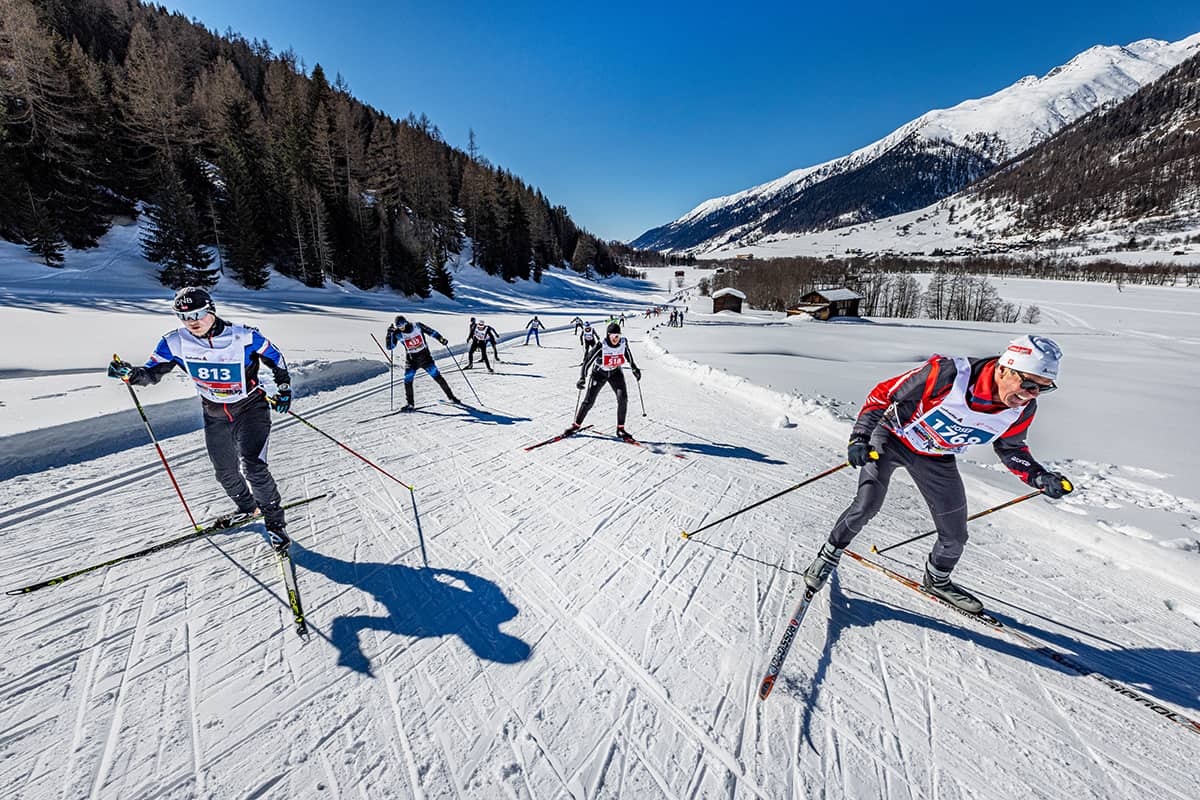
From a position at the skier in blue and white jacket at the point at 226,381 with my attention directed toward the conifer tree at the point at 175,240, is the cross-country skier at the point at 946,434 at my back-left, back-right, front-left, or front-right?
back-right

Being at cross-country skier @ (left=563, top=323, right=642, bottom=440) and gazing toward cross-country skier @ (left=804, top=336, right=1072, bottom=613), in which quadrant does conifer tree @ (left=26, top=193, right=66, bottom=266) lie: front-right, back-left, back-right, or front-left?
back-right

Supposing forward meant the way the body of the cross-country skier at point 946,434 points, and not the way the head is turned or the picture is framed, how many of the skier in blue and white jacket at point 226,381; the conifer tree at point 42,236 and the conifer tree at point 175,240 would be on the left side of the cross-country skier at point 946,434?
0

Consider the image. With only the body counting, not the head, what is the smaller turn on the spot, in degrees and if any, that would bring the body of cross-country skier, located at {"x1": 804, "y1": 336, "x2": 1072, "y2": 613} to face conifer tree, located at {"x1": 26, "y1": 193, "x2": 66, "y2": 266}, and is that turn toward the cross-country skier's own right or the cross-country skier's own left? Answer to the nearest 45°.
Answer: approximately 135° to the cross-country skier's own right

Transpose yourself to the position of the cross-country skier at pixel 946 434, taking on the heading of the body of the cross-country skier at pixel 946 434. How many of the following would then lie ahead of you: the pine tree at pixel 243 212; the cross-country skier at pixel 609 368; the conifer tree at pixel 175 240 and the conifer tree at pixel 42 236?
0

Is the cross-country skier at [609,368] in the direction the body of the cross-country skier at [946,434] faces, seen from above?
no

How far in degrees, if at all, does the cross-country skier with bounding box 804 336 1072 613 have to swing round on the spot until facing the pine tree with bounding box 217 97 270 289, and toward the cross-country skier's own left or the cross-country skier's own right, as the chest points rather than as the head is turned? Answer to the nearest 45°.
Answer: approximately 135° to the cross-country skier's own right

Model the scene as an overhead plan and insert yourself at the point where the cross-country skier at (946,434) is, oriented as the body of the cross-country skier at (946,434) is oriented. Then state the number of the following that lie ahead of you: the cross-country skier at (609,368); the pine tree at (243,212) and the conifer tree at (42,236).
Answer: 0

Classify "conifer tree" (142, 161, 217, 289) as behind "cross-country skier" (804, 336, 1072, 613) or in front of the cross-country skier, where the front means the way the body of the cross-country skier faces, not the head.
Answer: behind

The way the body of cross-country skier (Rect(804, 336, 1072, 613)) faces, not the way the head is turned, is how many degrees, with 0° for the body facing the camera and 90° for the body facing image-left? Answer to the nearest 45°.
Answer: approximately 315°

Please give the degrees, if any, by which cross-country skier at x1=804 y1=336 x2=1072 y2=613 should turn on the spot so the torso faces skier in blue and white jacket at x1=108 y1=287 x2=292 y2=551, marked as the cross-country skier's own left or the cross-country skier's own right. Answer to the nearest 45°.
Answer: approximately 90° to the cross-country skier's own right
